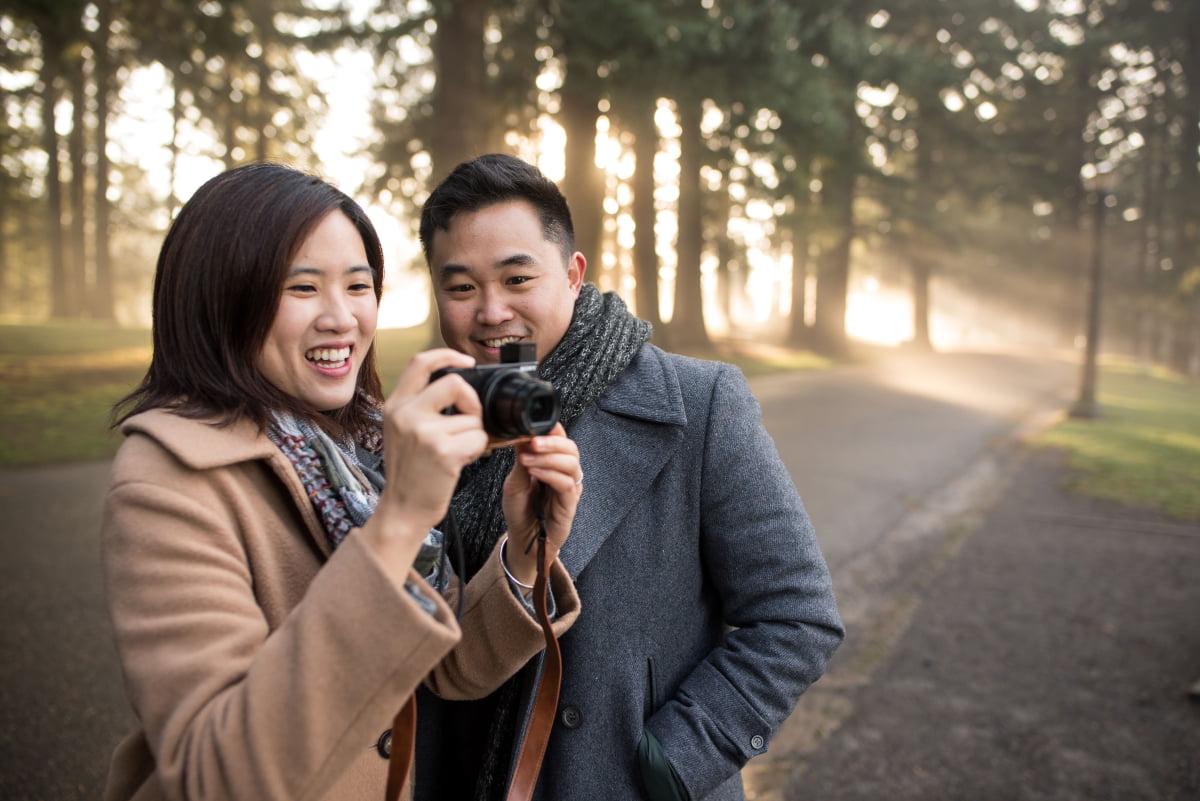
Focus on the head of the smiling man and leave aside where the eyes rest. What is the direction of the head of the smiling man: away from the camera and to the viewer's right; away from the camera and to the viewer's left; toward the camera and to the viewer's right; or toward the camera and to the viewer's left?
toward the camera and to the viewer's left

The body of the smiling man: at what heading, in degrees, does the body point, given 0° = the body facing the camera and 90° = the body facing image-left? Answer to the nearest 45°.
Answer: approximately 45°

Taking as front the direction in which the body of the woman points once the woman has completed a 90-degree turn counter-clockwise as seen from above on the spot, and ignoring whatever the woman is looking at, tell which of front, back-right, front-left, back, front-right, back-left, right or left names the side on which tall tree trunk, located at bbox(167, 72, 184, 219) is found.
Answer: front-left

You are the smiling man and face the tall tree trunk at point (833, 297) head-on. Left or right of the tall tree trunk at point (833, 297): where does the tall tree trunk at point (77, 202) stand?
left

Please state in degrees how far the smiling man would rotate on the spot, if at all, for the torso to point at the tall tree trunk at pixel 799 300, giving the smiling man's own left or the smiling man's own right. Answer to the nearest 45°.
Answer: approximately 135° to the smiling man's own right

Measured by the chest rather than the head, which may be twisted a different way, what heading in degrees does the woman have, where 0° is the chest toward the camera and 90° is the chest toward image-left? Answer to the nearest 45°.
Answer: approximately 315°

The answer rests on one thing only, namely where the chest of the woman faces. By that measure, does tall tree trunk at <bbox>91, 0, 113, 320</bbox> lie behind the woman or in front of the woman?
behind

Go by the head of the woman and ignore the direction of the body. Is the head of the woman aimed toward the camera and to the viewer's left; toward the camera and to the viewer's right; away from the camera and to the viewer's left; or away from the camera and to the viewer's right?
toward the camera and to the viewer's right

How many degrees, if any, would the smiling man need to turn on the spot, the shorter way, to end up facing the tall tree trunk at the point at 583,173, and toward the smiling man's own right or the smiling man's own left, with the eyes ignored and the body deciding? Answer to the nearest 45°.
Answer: approximately 135° to the smiling man's own right

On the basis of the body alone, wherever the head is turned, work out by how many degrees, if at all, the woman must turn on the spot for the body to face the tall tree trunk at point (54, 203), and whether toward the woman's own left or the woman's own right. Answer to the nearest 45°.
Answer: approximately 135° to the woman's own left

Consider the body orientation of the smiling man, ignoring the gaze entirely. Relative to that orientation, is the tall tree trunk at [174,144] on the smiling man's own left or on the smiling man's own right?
on the smiling man's own right

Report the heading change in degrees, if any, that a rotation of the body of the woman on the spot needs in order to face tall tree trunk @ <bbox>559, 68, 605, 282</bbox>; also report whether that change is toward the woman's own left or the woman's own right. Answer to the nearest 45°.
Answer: approximately 135° to the woman's own left

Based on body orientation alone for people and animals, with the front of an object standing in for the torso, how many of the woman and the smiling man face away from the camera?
0

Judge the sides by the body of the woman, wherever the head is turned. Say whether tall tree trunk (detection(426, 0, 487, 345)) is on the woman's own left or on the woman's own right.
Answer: on the woman's own left

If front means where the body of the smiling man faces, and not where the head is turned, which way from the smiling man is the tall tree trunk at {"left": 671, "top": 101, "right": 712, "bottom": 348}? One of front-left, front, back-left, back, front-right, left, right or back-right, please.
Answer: back-right
